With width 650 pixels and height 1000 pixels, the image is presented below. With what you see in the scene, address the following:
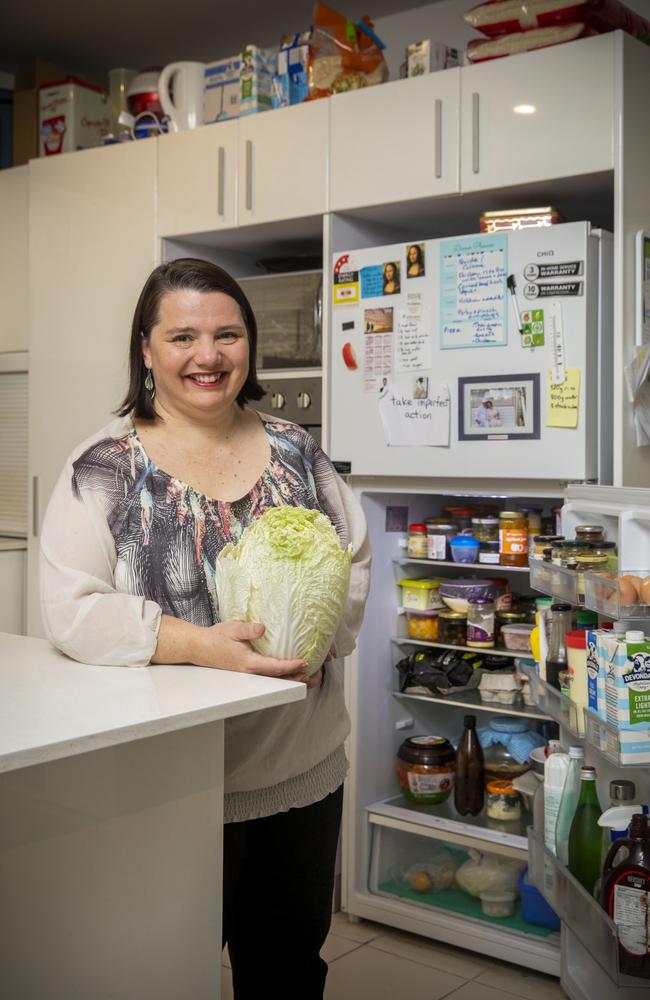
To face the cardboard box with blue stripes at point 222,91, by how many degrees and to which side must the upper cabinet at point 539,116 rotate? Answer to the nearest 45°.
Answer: approximately 90° to its right

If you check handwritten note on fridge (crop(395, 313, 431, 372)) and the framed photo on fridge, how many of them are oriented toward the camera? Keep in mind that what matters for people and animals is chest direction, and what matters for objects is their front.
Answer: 2

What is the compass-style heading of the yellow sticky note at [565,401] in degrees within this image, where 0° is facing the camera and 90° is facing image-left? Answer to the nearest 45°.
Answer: approximately 0°

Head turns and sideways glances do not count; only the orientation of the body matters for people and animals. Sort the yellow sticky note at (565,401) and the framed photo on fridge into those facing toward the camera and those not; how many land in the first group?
2

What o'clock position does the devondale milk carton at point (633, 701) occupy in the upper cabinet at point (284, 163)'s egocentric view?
The devondale milk carton is roughly at 10 o'clock from the upper cabinet.

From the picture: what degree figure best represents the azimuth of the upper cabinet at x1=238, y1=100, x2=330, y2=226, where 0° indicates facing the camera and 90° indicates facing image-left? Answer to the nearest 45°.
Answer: approximately 45°
